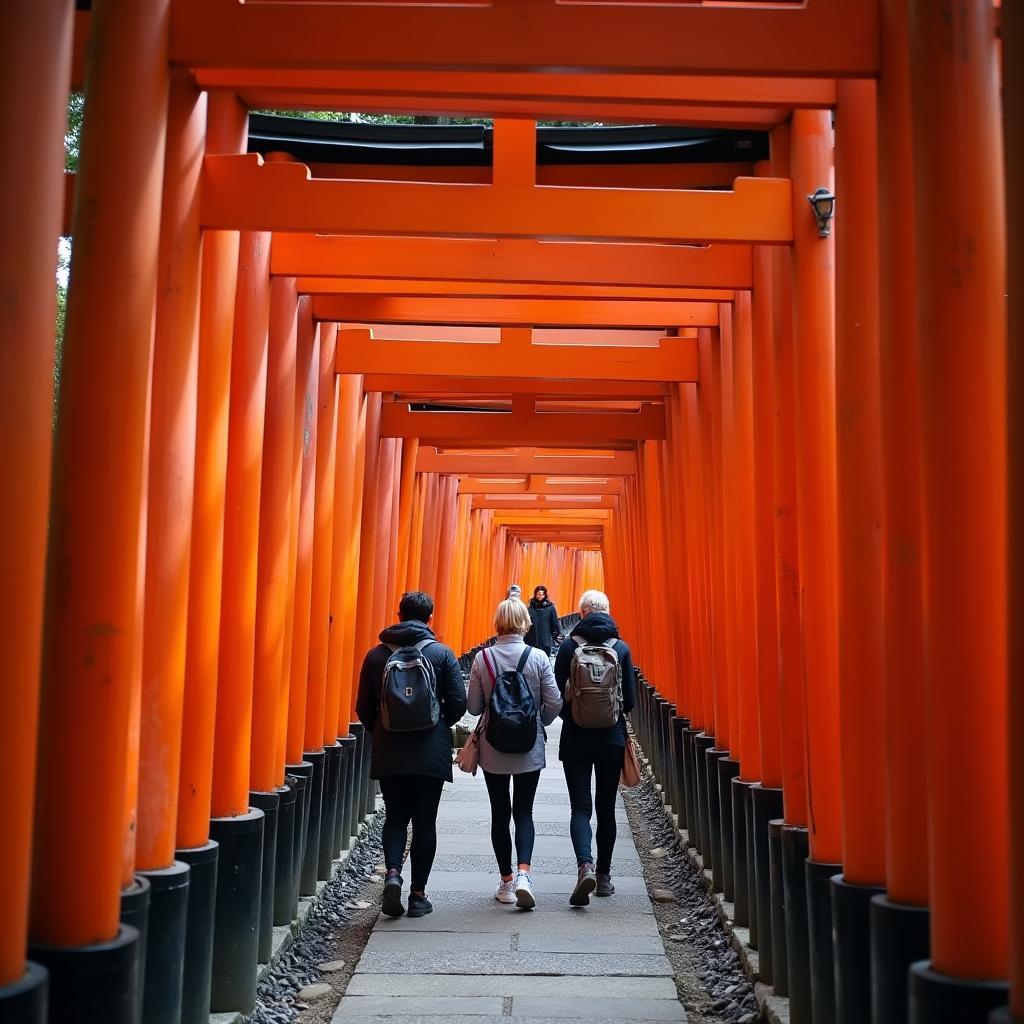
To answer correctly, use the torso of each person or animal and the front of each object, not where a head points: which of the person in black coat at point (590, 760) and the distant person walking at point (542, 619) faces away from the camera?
the person in black coat

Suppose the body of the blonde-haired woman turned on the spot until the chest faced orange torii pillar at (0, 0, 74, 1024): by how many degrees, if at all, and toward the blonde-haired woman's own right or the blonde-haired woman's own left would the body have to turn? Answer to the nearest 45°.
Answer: approximately 180°

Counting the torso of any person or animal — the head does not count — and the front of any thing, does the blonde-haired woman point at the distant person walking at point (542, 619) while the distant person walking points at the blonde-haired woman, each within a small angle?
yes

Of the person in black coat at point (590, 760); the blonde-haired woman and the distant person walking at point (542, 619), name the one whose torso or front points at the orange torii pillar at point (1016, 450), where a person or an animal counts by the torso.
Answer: the distant person walking

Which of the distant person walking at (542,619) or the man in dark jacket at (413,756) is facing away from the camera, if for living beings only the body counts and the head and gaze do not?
the man in dark jacket

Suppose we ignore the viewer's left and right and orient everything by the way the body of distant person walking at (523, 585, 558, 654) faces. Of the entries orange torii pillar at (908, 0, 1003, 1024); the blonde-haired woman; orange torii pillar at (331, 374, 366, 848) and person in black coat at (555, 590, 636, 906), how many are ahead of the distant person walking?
4

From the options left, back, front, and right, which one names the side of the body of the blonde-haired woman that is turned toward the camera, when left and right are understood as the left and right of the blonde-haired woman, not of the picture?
back

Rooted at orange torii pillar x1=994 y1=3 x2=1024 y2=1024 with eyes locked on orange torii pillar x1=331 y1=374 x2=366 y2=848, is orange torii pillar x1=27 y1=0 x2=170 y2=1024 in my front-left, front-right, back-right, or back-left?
front-left

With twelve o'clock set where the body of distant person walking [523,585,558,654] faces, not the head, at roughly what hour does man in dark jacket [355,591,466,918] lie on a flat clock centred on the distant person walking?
The man in dark jacket is roughly at 12 o'clock from the distant person walking.

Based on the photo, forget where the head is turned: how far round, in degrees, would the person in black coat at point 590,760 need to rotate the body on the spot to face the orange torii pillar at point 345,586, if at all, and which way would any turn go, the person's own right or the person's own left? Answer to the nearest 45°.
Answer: approximately 45° to the person's own left

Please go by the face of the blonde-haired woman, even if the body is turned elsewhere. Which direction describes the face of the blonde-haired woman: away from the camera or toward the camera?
away from the camera

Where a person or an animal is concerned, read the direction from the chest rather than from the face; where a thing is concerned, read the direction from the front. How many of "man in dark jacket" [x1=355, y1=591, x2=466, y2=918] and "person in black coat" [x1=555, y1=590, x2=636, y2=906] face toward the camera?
0

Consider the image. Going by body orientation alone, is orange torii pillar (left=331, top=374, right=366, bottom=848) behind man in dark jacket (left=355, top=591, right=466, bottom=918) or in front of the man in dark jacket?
in front

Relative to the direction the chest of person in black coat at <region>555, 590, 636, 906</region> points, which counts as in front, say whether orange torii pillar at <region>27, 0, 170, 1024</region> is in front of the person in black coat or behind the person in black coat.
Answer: behind

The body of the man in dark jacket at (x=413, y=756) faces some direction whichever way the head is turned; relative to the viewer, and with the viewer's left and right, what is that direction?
facing away from the viewer

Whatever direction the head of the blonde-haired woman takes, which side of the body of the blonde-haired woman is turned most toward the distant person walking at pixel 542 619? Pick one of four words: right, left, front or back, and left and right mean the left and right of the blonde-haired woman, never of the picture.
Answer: front

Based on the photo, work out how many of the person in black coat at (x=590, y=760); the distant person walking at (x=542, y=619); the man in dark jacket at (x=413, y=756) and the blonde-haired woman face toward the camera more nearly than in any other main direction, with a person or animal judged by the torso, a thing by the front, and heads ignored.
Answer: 1

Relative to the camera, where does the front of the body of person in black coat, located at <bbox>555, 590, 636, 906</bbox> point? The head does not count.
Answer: away from the camera

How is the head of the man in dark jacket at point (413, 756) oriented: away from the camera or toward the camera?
away from the camera

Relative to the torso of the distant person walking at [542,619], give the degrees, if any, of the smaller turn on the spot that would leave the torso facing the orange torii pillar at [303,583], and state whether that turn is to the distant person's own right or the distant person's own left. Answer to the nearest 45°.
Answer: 0° — they already face it

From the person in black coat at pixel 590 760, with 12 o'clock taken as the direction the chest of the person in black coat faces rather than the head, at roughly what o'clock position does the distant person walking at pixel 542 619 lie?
The distant person walking is roughly at 12 o'clock from the person in black coat.
